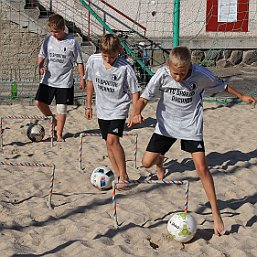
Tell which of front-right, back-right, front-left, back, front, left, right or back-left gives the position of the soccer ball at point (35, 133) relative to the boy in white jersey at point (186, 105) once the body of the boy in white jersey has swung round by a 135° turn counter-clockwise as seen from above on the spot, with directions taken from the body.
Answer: left

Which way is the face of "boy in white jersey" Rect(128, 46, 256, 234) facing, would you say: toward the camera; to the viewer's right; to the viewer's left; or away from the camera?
toward the camera

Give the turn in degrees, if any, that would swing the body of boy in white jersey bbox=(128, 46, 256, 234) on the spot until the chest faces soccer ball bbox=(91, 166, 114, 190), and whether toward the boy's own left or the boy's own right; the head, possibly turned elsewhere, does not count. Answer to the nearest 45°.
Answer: approximately 135° to the boy's own right

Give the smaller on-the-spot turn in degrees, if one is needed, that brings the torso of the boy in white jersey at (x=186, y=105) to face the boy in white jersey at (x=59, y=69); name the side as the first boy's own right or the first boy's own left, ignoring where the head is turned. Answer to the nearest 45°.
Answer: approximately 135° to the first boy's own right

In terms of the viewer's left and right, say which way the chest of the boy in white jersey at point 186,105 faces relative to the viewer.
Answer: facing the viewer

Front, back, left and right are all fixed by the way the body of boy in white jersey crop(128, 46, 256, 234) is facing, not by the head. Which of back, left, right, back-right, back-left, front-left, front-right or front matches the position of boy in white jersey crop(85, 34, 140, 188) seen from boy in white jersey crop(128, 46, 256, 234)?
back-right

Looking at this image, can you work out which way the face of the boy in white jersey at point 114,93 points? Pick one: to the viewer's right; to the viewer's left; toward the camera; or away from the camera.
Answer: toward the camera
